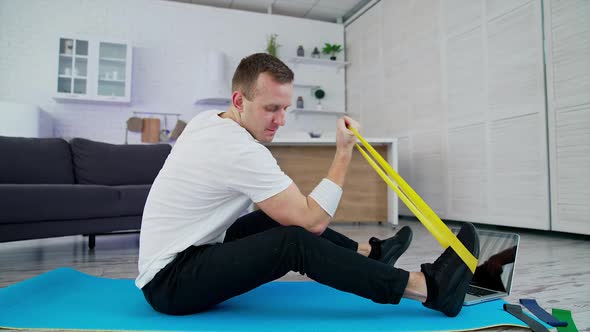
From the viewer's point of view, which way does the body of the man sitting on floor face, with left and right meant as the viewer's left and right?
facing to the right of the viewer

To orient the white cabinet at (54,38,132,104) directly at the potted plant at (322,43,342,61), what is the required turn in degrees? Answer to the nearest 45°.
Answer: approximately 90° to its left

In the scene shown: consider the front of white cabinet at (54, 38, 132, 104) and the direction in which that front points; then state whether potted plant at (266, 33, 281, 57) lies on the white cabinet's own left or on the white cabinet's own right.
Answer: on the white cabinet's own left

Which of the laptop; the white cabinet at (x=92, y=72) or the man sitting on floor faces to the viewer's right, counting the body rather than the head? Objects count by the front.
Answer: the man sitting on floor

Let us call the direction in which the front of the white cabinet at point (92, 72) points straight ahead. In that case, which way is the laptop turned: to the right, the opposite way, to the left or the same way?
to the right

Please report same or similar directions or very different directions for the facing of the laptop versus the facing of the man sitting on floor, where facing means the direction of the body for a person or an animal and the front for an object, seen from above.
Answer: very different directions

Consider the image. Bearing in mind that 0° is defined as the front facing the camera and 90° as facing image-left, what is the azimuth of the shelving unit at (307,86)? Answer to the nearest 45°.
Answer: approximately 0°

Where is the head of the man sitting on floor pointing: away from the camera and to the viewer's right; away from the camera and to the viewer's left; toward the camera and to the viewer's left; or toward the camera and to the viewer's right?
toward the camera and to the viewer's right
